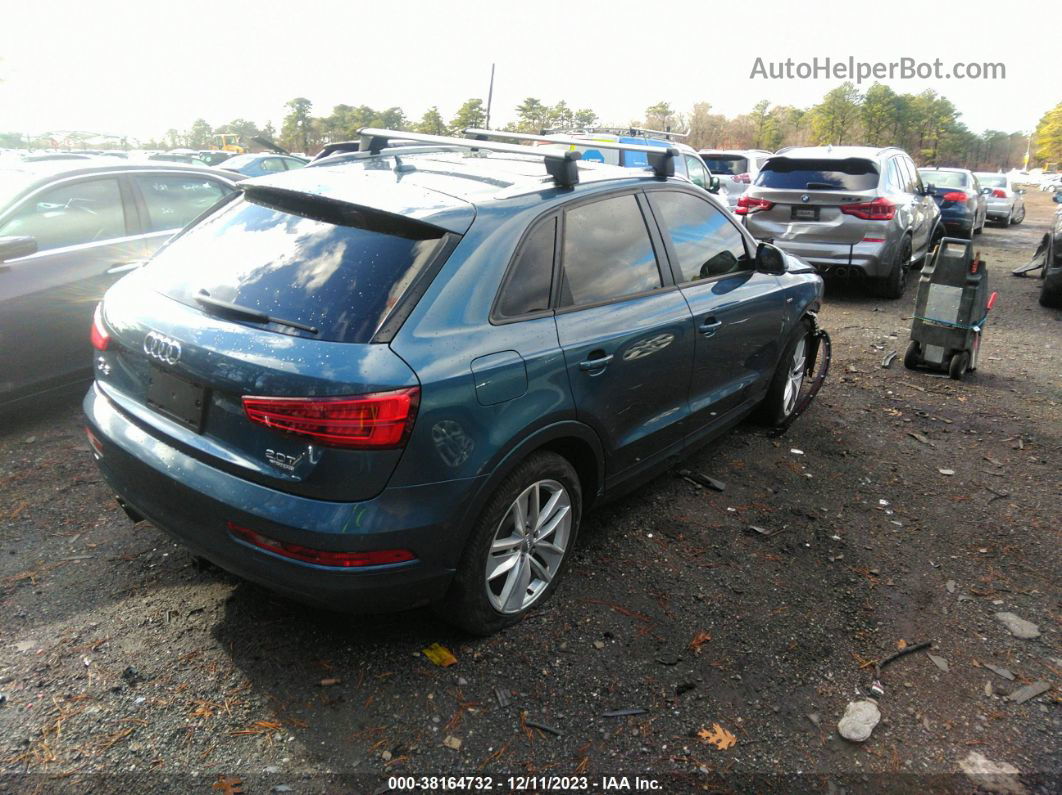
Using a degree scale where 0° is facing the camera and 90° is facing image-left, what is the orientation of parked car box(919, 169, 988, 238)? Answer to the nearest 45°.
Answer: approximately 180°

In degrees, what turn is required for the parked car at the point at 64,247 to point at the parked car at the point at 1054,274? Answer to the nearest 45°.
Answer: approximately 135° to its left

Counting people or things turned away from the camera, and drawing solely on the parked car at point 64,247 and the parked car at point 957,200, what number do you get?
1

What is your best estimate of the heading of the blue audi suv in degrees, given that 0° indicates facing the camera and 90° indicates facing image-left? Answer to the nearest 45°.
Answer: approximately 225°

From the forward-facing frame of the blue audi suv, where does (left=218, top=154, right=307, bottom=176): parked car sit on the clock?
The parked car is roughly at 10 o'clock from the blue audi suv.

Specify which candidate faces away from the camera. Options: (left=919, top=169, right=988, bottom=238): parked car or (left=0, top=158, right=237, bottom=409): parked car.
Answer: (left=919, top=169, right=988, bottom=238): parked car

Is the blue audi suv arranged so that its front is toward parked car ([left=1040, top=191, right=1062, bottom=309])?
yes

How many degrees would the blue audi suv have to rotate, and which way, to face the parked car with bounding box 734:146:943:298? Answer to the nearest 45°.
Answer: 0° — it already faces it

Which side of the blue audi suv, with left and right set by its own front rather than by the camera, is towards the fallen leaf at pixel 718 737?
right

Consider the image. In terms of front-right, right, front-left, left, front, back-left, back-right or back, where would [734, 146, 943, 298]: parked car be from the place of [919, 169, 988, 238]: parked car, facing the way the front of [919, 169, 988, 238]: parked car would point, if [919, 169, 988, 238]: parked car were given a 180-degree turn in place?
front

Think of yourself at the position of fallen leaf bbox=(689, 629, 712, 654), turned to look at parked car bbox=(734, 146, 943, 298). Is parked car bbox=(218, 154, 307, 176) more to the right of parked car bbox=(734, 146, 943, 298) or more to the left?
left

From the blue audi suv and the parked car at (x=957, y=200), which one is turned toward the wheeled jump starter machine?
the blue audi suv

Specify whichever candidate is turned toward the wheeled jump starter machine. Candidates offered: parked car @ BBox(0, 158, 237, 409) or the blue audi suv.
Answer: the blue audi suv
